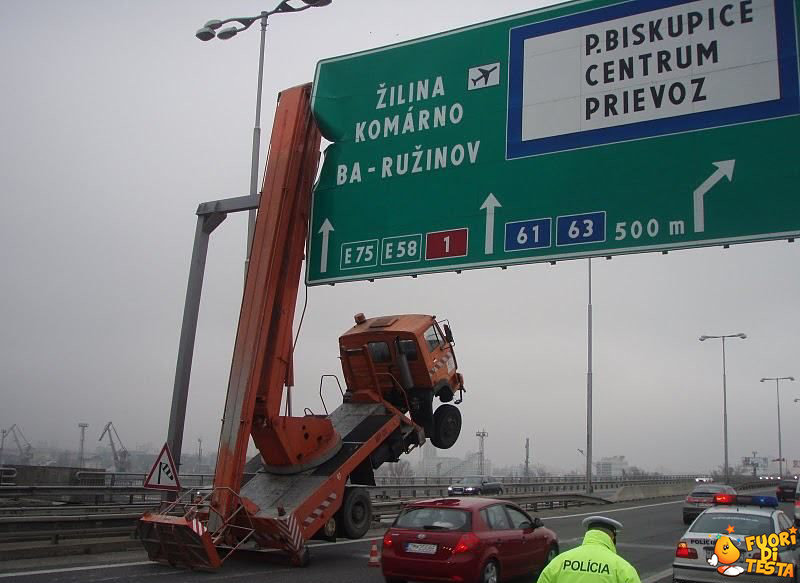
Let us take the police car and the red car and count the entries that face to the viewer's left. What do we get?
0

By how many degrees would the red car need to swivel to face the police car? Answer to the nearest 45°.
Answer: approximately 45° to its right

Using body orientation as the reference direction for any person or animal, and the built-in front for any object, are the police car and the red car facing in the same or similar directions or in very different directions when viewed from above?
same or similar directions

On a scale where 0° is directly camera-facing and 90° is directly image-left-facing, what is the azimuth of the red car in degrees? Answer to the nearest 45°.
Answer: approximately 225°

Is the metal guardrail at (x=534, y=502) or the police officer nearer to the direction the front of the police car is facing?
the metal guardrail

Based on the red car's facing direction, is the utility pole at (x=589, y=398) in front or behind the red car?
in front

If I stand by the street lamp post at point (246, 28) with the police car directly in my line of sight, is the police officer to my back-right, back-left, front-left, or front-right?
front-right

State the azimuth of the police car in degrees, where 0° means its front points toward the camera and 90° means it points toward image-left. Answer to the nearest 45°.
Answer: approximately 225°

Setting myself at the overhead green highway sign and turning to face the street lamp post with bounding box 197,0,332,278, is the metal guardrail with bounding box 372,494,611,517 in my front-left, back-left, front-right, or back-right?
front-right
